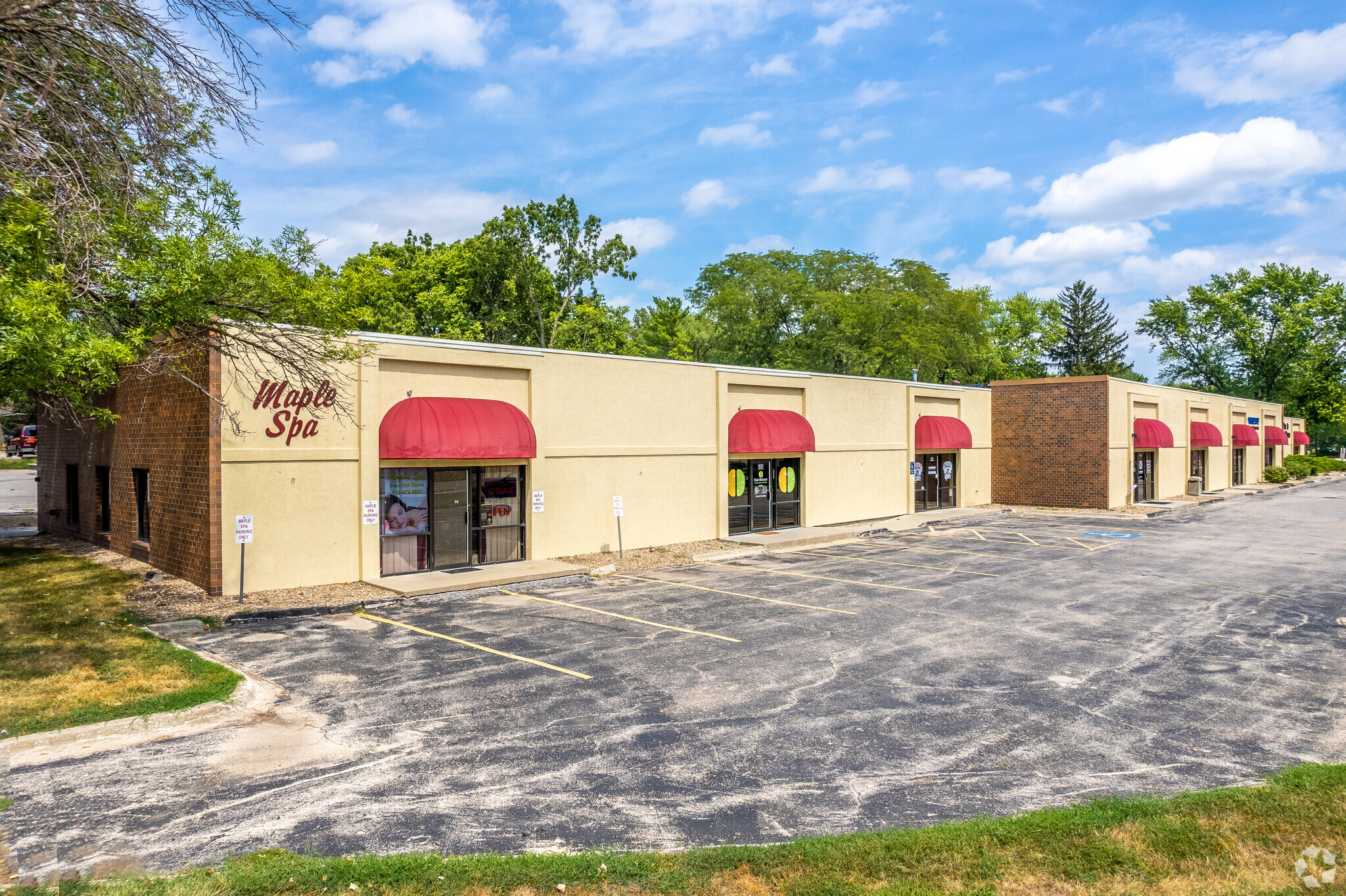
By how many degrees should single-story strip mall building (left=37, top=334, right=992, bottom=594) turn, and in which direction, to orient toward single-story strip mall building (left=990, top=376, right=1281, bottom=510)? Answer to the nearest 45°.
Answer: approximately 90° to its left

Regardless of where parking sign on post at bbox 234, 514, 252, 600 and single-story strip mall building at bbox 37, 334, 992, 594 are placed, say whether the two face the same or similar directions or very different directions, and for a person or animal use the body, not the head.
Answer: same or similar directions

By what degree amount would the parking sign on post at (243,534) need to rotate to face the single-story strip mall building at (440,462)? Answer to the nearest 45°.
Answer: approximately 135° to its left

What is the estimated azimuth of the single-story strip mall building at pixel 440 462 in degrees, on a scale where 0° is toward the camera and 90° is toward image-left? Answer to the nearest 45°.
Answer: approximately 315°

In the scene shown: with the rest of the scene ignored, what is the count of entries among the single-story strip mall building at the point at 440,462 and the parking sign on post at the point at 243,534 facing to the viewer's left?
0

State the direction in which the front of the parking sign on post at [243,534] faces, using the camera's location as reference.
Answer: facing the viewer

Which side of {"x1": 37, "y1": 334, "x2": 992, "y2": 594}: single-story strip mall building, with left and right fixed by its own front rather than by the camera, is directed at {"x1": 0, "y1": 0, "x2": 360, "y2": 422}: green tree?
right
